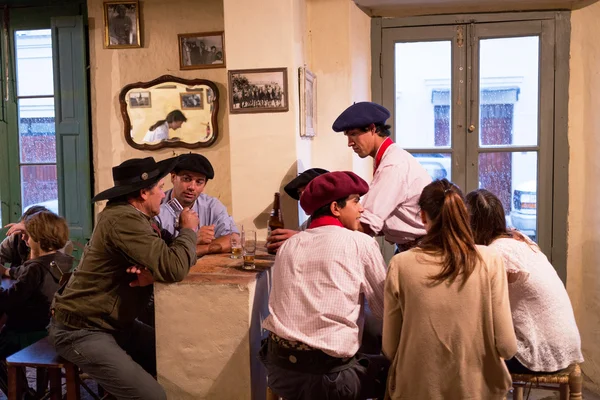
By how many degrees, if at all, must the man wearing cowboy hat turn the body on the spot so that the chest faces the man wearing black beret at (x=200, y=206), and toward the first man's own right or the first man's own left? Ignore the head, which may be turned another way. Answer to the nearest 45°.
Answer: approximately 45° to the first man's own left

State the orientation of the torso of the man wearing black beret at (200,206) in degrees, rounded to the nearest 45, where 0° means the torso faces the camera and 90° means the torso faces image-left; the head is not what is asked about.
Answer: approximately 0°

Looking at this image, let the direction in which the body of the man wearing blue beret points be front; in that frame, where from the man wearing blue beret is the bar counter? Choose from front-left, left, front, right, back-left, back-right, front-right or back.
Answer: front-left

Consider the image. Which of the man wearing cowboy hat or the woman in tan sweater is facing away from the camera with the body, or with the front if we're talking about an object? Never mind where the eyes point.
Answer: the woman in tan sweater

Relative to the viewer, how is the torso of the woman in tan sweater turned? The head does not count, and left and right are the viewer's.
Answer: facing away from the viewer

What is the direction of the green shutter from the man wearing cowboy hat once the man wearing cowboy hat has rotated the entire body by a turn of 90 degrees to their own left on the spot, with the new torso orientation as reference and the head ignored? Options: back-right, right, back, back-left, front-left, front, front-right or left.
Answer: front

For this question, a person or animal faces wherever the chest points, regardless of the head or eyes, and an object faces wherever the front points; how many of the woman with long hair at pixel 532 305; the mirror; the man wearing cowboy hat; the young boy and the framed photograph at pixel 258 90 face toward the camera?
2

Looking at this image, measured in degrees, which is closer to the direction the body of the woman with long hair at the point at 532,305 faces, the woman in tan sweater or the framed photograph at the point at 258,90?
the framed photograph

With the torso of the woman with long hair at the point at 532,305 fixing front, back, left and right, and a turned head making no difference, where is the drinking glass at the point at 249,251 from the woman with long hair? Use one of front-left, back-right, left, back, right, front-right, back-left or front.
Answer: front-left

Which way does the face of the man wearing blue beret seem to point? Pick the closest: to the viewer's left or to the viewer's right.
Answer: to the viewer's left

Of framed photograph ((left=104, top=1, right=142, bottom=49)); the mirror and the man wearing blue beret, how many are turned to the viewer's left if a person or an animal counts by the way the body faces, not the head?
1

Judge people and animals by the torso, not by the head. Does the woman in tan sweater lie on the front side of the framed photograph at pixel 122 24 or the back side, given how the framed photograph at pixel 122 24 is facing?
on the front side

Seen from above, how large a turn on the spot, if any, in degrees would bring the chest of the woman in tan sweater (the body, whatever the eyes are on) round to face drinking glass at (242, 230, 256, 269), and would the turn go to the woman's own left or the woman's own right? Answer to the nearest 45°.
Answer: approximately 45° to the woman's own left
